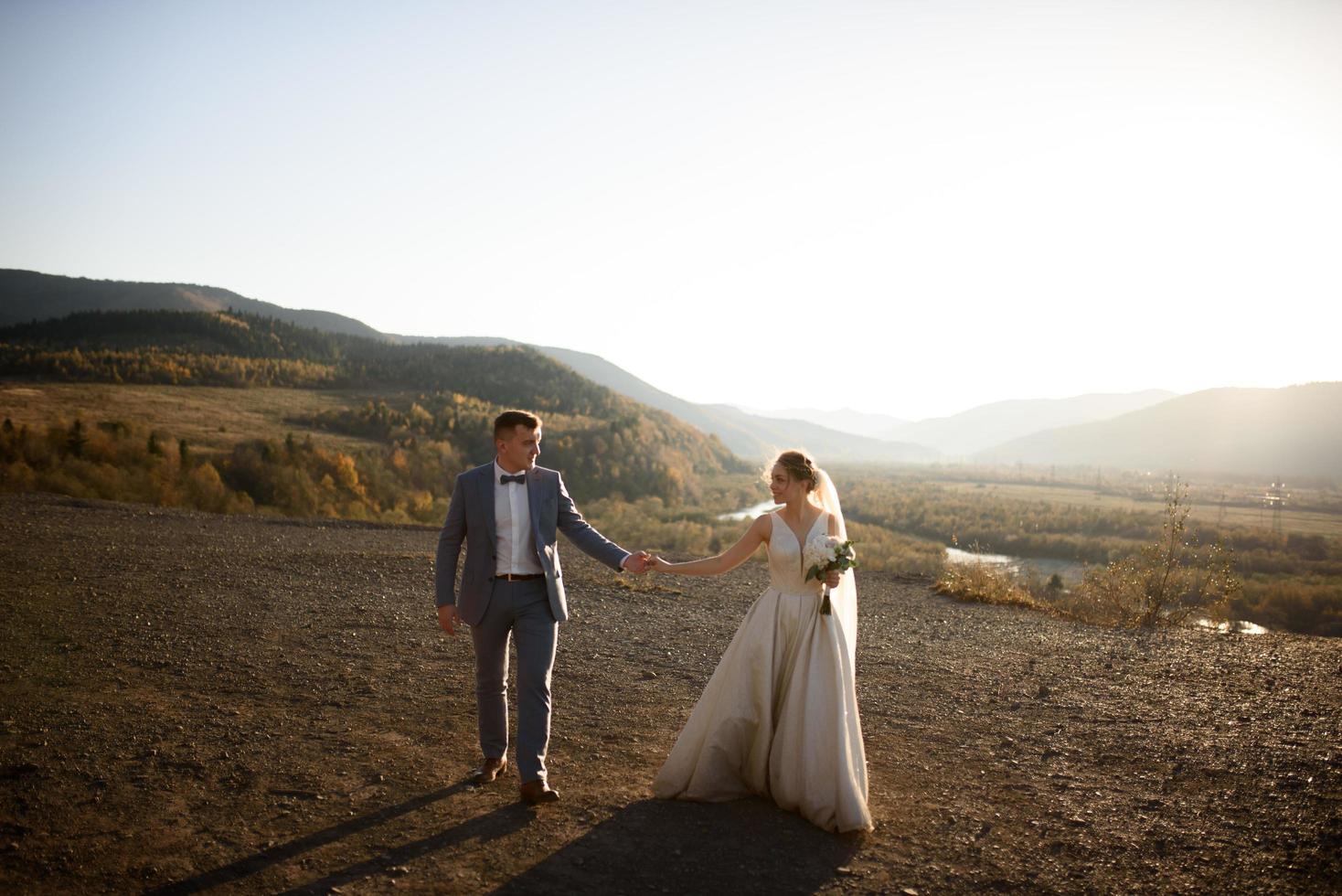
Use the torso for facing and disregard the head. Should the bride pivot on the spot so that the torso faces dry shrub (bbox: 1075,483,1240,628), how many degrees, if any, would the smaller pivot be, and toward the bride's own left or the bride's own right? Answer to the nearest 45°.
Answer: approximately 135° to the bride's own left

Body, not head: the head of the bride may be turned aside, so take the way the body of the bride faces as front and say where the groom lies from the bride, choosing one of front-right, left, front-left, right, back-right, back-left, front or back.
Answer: right

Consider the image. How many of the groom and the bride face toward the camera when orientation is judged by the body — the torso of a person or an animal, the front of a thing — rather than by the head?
2

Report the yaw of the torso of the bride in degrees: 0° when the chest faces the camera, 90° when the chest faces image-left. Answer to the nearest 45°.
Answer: approximately 0°

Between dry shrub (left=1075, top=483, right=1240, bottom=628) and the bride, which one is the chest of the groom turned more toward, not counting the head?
the bride

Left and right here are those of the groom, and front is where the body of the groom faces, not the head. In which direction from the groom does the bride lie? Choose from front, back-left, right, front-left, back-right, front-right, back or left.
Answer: left

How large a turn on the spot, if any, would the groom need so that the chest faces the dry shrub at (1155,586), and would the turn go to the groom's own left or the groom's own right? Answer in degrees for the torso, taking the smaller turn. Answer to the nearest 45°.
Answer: approximately 135° to the groom's own left

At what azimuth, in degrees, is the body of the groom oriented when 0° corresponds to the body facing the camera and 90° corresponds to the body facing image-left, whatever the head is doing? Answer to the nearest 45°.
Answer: approximately 0°

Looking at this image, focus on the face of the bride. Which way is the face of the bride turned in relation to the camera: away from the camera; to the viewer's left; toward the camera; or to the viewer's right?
to the viewer's left
